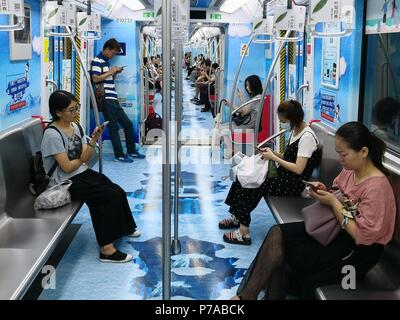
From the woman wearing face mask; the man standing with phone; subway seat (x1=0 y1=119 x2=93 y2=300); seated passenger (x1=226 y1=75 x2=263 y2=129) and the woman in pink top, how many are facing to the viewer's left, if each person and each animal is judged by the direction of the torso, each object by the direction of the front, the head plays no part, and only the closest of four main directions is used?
3

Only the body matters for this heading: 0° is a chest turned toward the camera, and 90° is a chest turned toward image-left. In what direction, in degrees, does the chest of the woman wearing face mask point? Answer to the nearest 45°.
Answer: approximately 90°

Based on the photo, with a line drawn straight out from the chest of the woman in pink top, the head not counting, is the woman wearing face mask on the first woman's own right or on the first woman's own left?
on the first woman's own right

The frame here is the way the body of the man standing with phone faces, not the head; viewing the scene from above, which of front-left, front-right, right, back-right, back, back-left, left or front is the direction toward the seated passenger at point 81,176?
right

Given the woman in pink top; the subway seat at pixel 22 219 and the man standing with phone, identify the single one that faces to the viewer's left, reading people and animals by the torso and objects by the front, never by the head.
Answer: the woman in pink top

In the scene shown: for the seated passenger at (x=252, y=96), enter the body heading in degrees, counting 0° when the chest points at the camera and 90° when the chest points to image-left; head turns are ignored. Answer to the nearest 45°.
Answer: approximately 90°

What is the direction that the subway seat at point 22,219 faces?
to the viewer's right

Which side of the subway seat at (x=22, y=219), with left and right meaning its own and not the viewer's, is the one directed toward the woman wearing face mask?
front

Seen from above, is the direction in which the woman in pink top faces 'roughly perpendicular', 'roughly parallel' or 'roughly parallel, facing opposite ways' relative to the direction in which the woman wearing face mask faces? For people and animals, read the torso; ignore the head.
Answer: roughly parallel

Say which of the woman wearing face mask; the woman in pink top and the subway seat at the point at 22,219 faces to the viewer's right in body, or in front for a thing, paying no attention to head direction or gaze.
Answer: the subway seat

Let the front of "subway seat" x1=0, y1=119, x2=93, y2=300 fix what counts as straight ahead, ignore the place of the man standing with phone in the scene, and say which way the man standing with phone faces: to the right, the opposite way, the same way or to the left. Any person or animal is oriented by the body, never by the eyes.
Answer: the same way

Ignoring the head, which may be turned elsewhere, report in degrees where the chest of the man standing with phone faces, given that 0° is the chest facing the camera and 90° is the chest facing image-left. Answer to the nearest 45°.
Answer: approximately 270°

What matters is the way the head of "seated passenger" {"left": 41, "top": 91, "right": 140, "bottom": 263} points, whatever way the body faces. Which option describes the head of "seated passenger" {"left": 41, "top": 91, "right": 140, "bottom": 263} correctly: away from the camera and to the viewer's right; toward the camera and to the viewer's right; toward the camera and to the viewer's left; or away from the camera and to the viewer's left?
toward the camera and to the viewer's right

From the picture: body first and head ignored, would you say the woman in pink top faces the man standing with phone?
no

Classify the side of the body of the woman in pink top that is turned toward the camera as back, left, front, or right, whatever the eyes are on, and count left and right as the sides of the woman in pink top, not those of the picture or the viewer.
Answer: left
